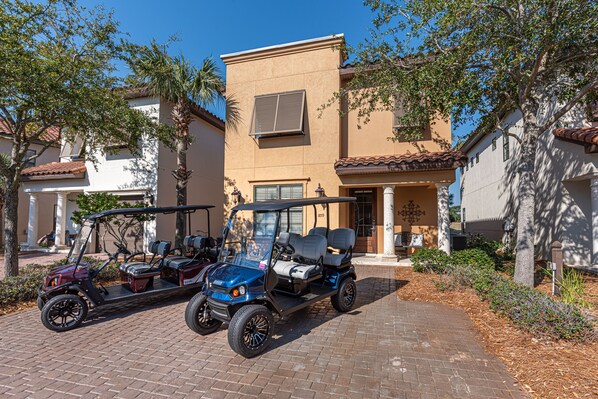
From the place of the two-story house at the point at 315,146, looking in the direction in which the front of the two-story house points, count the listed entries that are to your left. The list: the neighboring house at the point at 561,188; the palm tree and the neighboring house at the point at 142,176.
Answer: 1

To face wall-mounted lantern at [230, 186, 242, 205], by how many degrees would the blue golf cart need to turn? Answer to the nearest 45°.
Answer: approximately 135° to its right

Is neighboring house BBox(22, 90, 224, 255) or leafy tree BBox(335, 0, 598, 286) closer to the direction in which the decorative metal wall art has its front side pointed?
the leafy tree

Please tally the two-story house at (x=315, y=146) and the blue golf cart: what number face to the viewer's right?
0

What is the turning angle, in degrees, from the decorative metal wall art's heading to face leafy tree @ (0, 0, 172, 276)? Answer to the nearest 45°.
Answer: approximately 45° to its right

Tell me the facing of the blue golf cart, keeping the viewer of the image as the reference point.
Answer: facing the viewer and to the left of the viewer

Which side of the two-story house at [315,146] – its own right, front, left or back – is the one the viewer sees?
front

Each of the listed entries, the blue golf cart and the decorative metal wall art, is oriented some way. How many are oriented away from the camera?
0

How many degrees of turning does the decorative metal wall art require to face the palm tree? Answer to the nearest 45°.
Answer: approximately 45° to its right

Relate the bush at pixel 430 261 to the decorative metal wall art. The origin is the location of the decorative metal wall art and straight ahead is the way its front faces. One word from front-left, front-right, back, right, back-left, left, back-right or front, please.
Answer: front

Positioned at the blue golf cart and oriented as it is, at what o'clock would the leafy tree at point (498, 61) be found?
The leafy tree is roughly at 7 o'clock from the blue golf cart.

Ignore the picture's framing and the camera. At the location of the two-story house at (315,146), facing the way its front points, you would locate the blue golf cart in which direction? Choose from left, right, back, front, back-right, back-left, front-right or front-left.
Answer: front

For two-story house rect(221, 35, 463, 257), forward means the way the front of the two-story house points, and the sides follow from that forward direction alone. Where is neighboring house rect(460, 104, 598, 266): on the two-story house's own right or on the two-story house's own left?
on the two-story house's own left

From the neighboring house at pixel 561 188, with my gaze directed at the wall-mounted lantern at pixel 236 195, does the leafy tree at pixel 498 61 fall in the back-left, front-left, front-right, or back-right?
front-left
